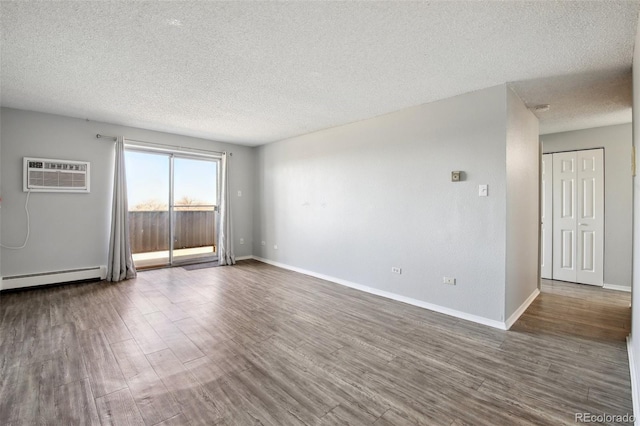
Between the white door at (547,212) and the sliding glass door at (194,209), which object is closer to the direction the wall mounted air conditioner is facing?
the white door

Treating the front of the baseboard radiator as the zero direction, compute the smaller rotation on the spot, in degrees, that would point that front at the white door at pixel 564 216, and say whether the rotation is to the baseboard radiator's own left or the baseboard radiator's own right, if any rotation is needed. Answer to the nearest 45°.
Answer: approximately 45° to the baseboard radiator's own left

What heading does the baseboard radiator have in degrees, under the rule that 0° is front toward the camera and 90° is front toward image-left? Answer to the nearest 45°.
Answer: approximately 0°

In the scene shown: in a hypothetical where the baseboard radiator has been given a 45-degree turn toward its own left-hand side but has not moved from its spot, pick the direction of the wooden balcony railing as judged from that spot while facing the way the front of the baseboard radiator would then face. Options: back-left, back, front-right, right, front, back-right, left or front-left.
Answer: front-left

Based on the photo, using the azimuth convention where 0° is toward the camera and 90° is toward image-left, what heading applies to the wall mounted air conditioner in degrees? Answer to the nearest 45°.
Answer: approximately 0°

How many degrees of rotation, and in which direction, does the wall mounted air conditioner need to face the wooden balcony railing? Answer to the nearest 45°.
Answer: approximately 90° to its left

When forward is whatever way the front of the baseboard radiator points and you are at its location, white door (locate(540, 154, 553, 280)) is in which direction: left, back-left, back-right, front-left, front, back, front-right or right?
front-left

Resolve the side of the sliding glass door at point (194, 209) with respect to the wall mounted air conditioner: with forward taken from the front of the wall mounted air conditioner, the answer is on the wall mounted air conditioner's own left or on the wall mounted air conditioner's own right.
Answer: on the wall mounted air conditioner's own left

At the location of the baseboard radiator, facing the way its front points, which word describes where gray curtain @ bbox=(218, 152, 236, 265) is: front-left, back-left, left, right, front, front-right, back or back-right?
left

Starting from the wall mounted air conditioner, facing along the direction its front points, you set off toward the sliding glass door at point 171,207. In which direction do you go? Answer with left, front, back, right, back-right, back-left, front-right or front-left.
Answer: left

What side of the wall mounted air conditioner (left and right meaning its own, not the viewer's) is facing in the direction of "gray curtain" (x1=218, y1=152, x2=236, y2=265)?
left

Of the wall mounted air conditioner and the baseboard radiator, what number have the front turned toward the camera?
2

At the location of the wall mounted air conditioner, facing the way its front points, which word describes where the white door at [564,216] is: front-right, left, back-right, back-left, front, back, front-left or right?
front-left

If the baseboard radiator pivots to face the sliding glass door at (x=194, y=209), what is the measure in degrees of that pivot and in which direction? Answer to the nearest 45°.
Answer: approximately 90° to its left
